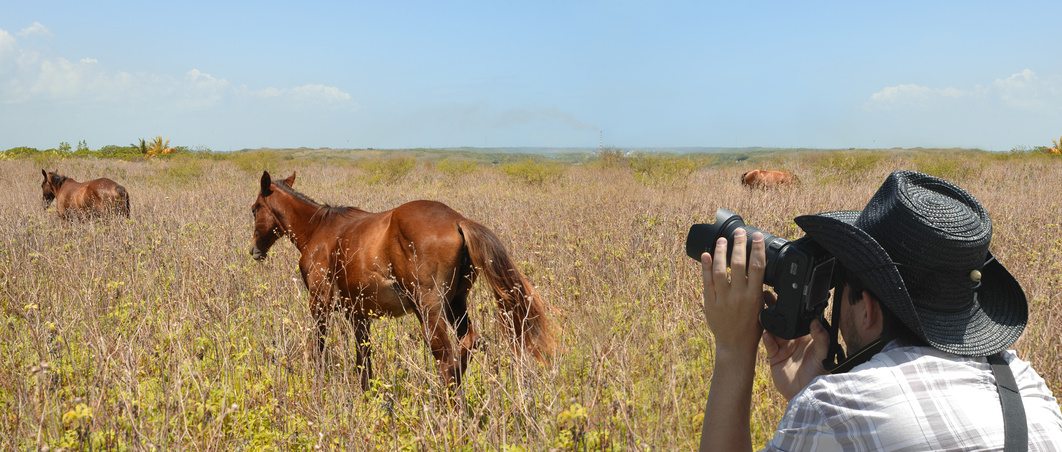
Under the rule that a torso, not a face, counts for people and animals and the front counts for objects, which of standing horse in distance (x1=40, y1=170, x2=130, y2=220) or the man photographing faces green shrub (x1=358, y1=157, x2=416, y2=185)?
the man photographing

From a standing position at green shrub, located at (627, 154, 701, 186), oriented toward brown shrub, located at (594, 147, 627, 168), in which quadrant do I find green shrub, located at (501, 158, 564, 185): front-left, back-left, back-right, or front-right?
front-left

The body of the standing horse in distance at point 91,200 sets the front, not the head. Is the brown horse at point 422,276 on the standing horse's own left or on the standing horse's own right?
on the standing horse's own left

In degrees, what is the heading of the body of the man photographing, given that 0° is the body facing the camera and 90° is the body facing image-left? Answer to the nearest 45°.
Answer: approximately 135°

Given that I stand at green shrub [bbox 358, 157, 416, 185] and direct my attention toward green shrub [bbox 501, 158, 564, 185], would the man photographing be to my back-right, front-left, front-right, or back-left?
front-right

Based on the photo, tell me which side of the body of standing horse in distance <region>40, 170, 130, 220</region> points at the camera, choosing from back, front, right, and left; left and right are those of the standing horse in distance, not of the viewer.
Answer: left

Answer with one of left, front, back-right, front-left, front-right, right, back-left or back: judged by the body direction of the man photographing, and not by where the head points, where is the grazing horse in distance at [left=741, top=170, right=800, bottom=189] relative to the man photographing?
front-right

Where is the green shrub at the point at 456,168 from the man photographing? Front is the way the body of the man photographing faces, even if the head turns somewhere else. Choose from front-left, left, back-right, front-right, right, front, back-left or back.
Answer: front

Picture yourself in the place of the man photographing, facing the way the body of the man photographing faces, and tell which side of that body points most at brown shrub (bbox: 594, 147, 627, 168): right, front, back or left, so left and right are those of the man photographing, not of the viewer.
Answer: front

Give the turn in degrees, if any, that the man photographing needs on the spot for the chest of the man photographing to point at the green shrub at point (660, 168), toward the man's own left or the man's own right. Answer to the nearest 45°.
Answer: approximately 45° to the man's own right

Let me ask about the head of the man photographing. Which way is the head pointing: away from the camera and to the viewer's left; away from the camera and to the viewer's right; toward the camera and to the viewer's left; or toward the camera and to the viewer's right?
away from the camera and to the viewer's left

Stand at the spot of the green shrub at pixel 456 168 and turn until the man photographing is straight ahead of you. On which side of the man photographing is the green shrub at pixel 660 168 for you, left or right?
left

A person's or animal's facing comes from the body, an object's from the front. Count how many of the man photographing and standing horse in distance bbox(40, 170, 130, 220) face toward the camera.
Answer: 0
